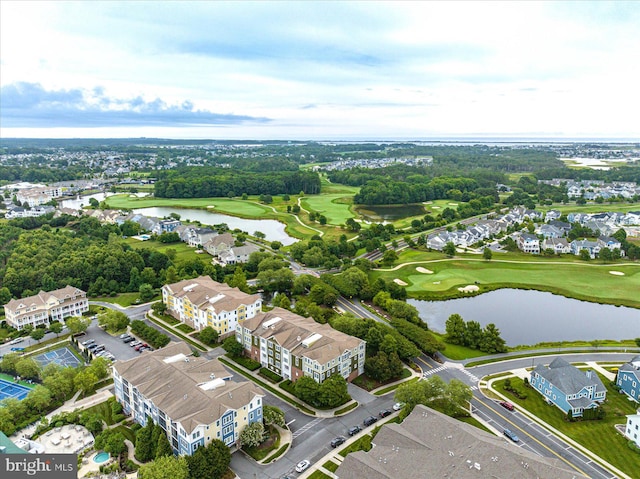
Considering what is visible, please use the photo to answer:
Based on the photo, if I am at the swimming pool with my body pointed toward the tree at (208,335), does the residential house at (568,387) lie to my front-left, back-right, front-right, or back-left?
front-right

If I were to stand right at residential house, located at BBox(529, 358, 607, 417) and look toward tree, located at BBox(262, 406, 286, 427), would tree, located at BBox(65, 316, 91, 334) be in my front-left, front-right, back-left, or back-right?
front-right

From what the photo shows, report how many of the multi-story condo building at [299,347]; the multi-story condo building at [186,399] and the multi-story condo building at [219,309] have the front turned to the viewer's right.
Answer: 0

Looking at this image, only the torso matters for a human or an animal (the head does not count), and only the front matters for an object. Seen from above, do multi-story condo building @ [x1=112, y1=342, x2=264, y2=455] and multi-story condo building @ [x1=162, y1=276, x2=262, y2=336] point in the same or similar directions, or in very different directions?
same or similar directions

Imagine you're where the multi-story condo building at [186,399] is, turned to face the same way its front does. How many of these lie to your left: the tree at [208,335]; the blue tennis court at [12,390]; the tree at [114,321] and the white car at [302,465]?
1

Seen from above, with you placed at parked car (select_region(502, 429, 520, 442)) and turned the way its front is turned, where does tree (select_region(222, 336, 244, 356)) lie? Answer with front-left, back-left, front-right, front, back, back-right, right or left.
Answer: back-right

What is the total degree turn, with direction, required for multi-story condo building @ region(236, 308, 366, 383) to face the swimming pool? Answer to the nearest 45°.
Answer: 0° — it already faces it

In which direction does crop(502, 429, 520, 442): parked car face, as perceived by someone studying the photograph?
facing the viewer and to the right of the viewer

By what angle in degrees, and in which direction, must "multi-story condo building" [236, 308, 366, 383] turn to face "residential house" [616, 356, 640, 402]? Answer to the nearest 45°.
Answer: approximately 135° to its left

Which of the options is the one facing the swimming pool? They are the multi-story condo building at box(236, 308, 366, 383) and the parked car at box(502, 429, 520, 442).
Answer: the multi-story condo building

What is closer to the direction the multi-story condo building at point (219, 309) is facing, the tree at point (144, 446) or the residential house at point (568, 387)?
the tree

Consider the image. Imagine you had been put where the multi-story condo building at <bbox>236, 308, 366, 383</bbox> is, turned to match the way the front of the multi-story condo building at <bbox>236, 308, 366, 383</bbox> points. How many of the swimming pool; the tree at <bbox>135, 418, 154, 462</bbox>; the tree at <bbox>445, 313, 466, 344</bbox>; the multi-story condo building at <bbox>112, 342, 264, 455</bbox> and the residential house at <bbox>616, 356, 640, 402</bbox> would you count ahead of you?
3

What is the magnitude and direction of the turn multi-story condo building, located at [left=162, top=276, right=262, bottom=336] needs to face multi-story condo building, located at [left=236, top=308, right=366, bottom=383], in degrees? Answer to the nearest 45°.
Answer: approximately 90° to its left

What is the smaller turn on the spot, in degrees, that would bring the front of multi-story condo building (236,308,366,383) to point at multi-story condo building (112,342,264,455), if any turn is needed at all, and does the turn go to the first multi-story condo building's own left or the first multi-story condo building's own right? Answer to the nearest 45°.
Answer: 0° — it already faces it

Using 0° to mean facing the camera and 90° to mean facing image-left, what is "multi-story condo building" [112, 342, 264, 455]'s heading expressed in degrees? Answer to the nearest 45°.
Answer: approximately 45°

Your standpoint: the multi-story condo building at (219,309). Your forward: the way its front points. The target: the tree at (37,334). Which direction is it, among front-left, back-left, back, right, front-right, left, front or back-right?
front-right

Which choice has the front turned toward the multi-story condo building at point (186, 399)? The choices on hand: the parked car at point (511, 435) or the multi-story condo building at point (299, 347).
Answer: the multi-story condo building at point (299, 347)
